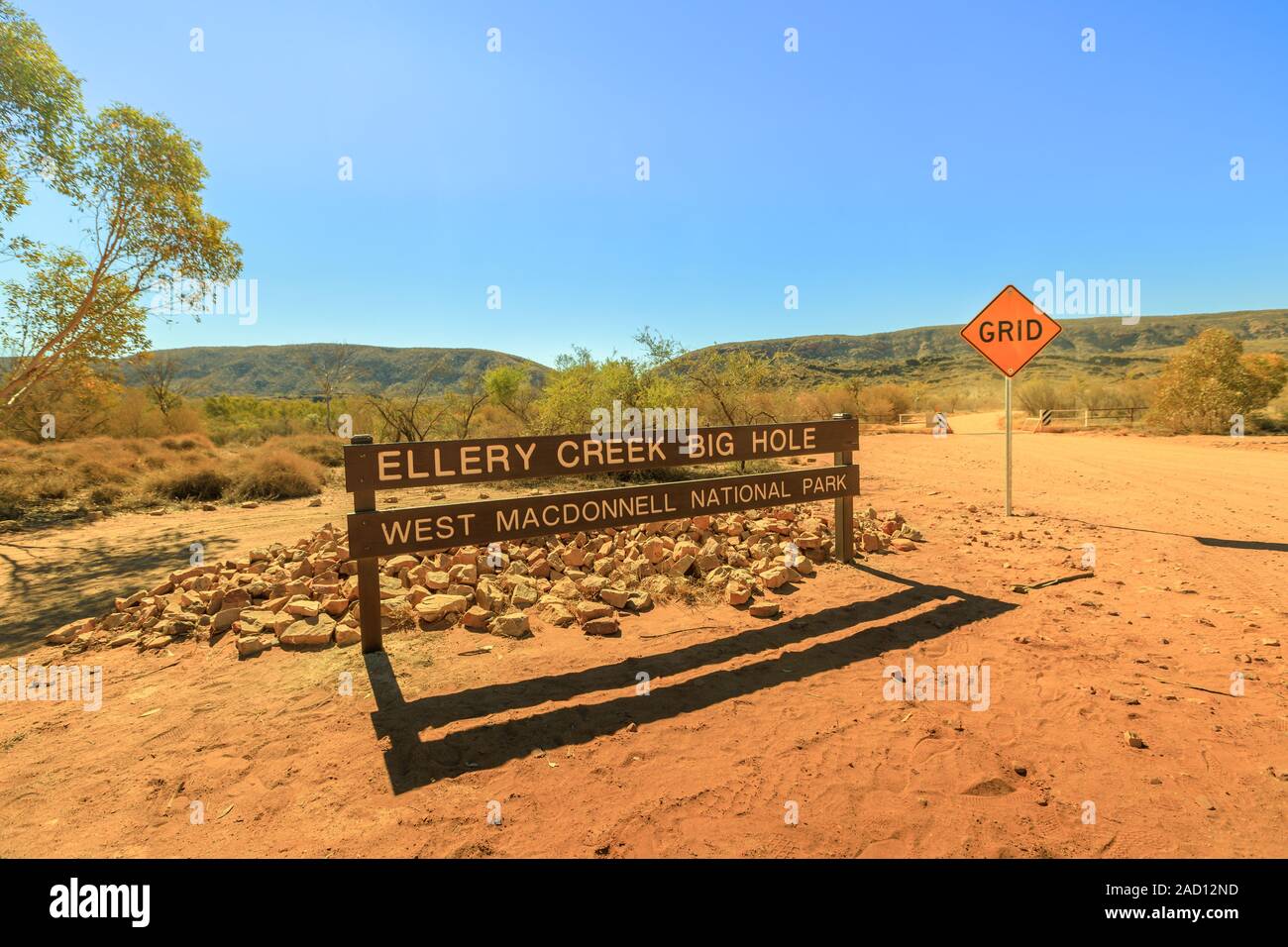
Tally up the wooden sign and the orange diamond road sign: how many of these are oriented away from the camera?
0

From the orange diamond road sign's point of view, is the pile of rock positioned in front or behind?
in front

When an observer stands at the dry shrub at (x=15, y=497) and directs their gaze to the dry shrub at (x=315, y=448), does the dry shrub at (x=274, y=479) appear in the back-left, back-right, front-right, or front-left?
front-right

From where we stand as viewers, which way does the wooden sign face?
facing the viewer and to the right of the viewer

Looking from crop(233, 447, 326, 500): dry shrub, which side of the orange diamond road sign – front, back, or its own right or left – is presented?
right

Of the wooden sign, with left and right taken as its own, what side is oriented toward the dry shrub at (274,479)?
back

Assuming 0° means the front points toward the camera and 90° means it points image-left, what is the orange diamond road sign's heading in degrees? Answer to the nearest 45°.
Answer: approximately 0°

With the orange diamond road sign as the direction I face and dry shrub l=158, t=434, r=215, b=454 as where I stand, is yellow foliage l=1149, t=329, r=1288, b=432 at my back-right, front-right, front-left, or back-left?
front-left

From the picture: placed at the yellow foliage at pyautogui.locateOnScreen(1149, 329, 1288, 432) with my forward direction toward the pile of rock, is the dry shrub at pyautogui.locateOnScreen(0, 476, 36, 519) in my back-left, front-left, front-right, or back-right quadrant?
front-right

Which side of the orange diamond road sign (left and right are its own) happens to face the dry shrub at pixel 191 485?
right

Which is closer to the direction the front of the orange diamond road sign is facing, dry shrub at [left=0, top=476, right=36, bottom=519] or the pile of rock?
the pile of rock
